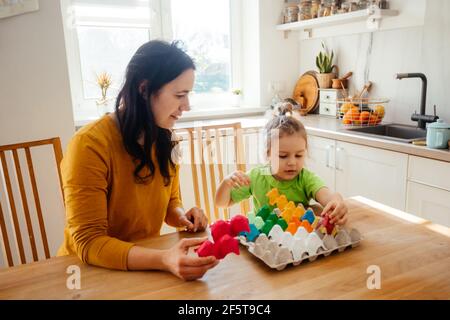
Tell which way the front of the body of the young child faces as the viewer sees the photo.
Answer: toward the camera

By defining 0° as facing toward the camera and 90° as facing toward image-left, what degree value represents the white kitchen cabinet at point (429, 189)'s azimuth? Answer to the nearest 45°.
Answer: approximately 45°

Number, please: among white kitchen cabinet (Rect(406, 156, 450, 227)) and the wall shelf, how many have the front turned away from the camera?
0

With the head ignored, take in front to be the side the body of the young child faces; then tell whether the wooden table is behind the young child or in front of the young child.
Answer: in front

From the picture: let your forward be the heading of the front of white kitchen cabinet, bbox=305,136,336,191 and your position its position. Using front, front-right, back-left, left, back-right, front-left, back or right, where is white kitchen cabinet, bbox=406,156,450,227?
left

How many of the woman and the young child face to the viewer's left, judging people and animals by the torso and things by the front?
0

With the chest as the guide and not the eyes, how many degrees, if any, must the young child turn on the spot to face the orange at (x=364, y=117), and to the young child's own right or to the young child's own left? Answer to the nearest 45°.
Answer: approximately 135° to the young child's own left

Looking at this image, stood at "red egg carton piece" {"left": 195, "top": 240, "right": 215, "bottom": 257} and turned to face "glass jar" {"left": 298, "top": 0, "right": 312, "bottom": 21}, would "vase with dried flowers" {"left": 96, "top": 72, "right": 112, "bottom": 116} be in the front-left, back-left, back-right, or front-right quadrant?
front-left

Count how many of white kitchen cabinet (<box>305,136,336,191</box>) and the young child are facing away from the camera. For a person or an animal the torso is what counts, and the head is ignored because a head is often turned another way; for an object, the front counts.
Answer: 0

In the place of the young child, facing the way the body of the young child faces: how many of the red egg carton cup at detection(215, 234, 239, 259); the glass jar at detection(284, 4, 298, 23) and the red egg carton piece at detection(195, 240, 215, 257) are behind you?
1

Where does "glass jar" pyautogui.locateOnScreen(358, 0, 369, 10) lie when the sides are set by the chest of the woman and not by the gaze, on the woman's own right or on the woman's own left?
on the woman's own left

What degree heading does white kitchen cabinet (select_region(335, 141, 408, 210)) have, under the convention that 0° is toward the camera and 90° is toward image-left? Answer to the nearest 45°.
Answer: approximately 45°

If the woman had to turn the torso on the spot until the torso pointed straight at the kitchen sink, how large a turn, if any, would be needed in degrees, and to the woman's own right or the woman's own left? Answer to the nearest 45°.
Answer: approximately 90° to the woman's own left

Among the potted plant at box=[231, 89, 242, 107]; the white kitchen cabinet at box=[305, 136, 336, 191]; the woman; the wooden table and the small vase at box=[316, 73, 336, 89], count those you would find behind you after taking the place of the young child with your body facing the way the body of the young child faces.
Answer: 3

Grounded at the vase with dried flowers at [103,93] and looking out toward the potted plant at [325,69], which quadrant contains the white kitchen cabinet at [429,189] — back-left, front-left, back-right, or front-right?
front-right
